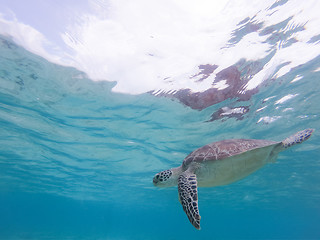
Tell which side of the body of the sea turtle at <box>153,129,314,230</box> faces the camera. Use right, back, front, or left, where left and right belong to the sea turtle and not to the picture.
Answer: left
